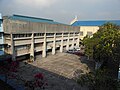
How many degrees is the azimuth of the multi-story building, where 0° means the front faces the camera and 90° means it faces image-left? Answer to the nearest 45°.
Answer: approximately 315°
